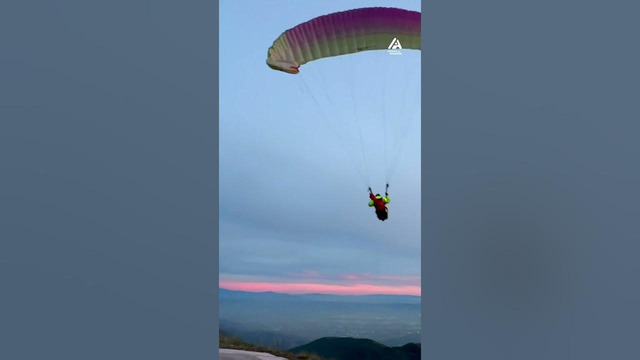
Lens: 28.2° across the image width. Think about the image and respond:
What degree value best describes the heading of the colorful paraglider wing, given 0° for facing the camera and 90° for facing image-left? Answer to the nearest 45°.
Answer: approximately 180°

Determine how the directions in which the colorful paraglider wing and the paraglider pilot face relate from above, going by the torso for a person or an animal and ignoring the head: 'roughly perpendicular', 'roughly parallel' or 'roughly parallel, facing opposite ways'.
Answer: roughly parallel

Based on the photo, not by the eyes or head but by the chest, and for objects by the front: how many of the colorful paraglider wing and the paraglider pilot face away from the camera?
2

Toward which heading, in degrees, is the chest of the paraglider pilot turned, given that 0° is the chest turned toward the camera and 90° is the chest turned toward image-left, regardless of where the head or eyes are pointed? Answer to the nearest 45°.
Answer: approximately 180°
